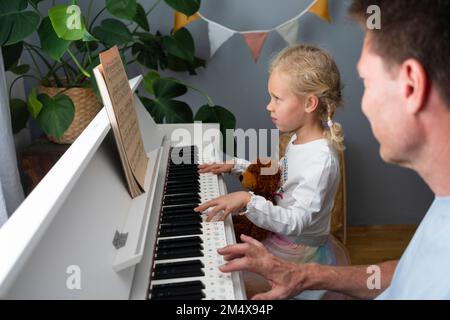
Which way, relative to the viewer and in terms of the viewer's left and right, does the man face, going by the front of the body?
facing away from the viewer and to the left of the viewer

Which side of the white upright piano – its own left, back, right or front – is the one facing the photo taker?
right

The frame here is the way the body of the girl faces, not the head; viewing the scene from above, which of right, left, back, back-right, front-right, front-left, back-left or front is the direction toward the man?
left

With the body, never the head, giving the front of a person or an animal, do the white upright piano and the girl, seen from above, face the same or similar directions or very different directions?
very different directions

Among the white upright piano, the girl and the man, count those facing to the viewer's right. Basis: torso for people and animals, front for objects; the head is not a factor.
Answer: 1

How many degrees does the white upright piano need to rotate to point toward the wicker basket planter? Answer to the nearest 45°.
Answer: approximately 90° to its left

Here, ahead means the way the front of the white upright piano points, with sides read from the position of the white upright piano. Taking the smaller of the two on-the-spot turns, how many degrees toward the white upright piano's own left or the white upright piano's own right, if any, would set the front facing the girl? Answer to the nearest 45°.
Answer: approximately 45° to the white upright piano's own left

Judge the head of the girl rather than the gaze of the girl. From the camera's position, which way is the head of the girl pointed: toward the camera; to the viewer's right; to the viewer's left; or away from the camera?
to the viewer's left

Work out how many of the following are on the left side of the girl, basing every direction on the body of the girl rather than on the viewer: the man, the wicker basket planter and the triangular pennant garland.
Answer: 1

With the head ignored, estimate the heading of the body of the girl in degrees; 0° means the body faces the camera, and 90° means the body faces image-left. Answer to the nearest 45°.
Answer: approximately 90°

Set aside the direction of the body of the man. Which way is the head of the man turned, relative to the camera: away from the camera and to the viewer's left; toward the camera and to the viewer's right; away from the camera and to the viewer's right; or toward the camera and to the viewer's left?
away from the camera and to the viewer's left

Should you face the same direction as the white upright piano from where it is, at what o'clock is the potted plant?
The potted plant is roughly at 9 o'clock from the white upright piano.

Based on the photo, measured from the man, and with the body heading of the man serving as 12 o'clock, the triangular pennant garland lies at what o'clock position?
The triangular pennant garland is roughly at 1 o'clock from the man.

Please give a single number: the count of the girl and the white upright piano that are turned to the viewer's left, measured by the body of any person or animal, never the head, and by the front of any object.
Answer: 1

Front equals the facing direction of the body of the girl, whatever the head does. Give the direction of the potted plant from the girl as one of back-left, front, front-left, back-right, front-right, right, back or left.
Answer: front-right
